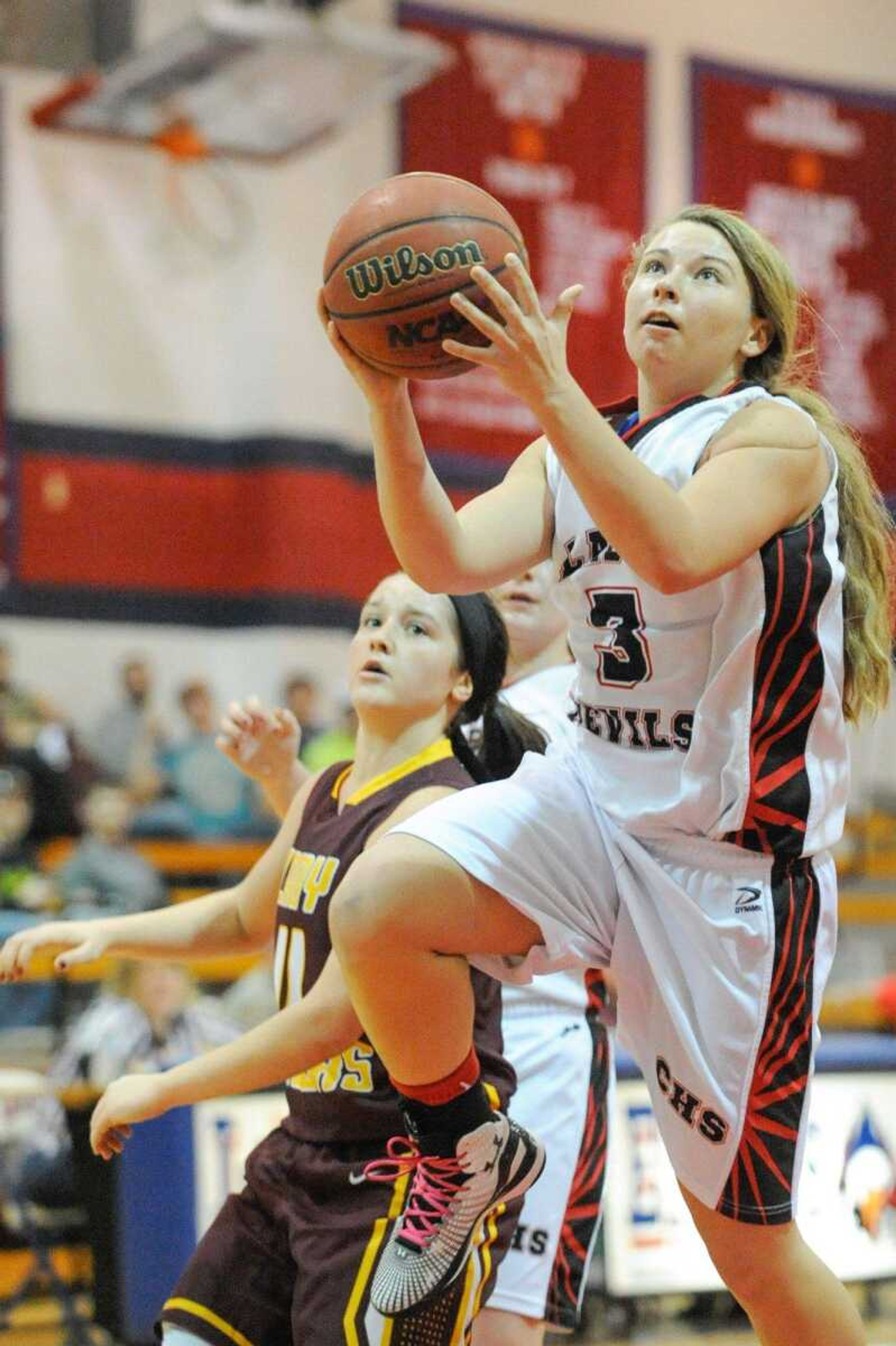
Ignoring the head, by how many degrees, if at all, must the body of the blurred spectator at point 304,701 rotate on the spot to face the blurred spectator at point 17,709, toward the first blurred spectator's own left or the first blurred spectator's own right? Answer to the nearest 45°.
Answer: approximately 45° to the first blurred spectator's own right

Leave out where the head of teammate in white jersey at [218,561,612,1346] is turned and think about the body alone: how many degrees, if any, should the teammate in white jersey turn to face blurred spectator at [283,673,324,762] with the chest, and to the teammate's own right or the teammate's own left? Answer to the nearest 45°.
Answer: approximately 135° to the teammate's own right

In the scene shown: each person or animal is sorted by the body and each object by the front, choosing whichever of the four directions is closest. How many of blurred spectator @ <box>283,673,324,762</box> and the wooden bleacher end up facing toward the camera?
2

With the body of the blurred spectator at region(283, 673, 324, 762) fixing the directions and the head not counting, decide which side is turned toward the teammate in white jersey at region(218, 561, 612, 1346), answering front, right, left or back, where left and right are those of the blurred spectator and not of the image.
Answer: front

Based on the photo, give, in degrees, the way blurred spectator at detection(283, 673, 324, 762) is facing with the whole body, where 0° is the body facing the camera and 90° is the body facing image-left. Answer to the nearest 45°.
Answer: approximately 0°
